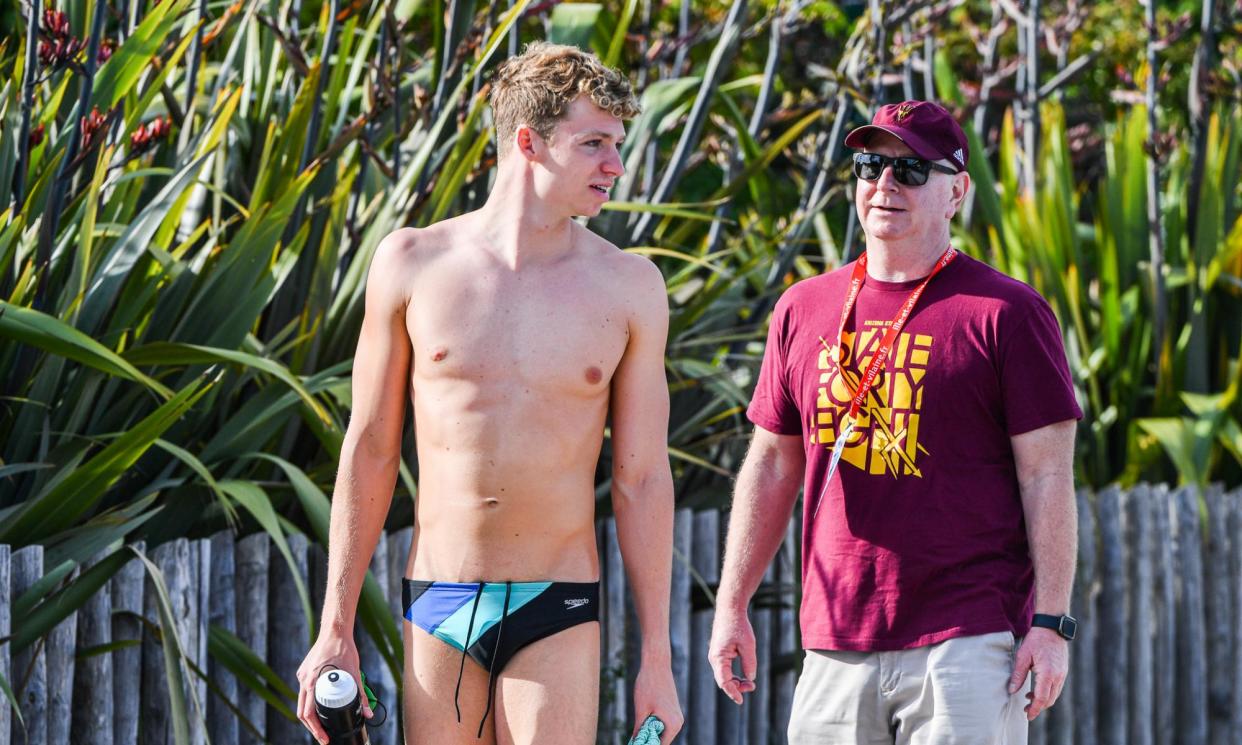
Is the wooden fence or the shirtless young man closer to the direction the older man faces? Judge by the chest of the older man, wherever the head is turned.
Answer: the shirtless young man

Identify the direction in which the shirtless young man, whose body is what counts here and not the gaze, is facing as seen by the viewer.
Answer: toward the camera

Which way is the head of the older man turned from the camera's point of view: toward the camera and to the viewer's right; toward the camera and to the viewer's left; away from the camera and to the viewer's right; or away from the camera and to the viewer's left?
toward the camera and to the viewer's left

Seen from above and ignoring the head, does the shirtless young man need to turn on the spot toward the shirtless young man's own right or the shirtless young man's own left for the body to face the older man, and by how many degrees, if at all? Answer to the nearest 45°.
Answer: approximately 135° to the shirtless young man's own left

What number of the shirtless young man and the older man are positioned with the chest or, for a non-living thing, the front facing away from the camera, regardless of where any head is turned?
0

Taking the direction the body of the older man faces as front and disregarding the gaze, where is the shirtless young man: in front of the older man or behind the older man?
in front

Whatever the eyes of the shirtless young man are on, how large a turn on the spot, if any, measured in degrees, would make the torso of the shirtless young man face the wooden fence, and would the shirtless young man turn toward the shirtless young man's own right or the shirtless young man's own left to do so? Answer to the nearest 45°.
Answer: approximately 180°

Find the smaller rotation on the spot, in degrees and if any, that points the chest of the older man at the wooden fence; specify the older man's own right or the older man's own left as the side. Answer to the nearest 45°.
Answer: approximately 135° to the older man's own right

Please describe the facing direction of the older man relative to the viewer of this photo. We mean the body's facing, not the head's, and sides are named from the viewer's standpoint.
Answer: facing the viewer and to the left of the viewer
